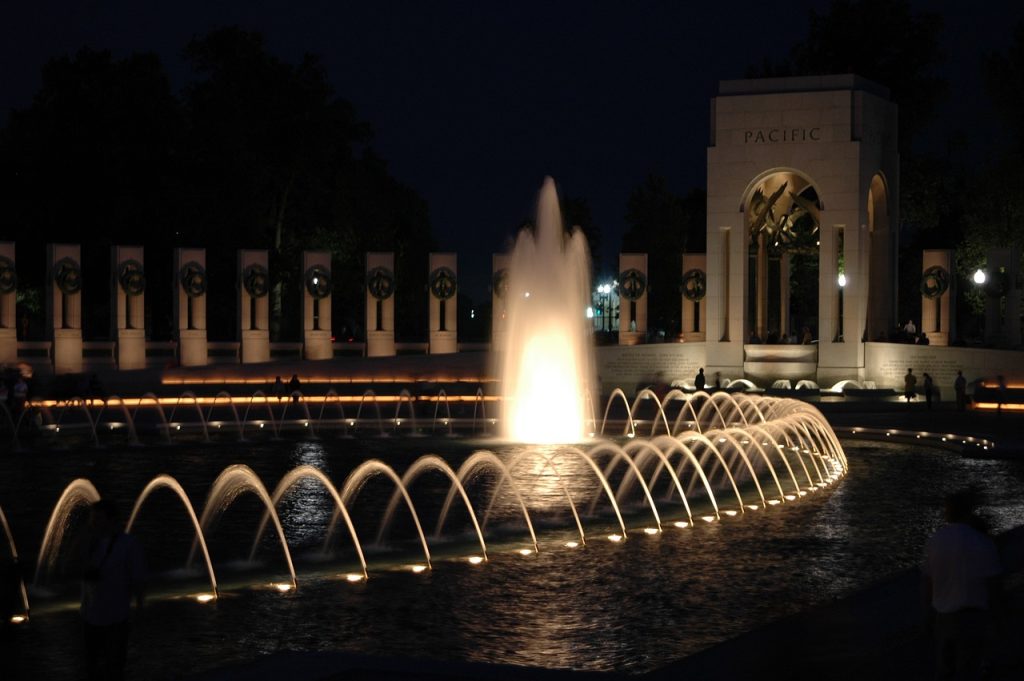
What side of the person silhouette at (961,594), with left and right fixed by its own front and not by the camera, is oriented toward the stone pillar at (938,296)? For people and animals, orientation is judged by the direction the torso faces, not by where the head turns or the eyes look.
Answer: front

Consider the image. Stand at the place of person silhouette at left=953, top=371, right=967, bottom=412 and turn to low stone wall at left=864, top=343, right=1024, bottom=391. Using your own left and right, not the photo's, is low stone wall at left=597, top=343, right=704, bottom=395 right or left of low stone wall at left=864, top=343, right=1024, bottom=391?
left

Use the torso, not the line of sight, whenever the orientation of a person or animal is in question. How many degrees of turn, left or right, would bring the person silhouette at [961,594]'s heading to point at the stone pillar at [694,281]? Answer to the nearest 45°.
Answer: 0° — it already faces it

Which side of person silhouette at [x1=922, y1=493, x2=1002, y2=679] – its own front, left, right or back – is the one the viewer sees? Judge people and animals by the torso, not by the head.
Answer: back

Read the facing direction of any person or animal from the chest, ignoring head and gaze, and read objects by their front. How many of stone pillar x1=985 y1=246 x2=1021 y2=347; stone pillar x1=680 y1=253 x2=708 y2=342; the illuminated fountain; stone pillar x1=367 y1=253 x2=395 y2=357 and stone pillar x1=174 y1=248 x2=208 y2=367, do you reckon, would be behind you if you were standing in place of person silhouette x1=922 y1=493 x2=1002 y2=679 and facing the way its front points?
0

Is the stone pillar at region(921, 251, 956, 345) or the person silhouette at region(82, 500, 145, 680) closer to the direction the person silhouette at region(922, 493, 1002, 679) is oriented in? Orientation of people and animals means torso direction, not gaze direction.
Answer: the stone pillar

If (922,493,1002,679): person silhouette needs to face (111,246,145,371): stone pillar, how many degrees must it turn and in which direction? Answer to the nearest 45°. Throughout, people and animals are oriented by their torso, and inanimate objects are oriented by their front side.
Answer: approximately 45° to its left

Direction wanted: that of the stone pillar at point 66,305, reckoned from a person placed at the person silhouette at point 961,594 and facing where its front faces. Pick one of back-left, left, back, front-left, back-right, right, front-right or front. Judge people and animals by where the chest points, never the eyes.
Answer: front-left

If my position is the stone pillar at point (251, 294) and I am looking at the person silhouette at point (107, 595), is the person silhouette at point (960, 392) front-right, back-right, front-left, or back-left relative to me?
front-left

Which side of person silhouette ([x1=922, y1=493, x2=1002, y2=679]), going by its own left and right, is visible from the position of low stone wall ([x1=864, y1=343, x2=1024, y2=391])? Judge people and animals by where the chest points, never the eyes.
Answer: front

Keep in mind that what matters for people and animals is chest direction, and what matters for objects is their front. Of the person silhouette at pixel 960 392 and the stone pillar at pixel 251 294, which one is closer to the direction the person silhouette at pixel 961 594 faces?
the person silhouette

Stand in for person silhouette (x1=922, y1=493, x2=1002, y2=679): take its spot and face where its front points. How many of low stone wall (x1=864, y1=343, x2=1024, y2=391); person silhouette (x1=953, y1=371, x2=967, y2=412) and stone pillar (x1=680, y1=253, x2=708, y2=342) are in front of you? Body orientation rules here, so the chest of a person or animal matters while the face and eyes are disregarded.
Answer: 3

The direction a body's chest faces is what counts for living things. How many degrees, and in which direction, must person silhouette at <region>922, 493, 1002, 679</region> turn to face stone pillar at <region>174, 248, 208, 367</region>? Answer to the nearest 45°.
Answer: approximately 45° to its left

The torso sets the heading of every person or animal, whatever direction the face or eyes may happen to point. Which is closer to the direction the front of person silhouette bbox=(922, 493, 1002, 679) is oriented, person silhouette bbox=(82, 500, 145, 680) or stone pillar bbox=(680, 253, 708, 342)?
the stone pillar

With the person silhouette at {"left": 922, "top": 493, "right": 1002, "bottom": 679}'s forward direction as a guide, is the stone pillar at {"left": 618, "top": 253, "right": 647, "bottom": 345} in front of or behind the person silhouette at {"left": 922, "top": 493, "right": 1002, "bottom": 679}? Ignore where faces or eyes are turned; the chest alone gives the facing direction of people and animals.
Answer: in front

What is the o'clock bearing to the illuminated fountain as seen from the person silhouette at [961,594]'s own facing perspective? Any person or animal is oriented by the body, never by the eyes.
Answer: The illuminated fountain is roughly at 11 o'clock from the person silhouette.

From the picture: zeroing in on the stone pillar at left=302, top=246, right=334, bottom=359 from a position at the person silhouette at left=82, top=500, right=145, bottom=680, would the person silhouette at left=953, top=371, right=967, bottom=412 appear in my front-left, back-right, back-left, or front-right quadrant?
front-right

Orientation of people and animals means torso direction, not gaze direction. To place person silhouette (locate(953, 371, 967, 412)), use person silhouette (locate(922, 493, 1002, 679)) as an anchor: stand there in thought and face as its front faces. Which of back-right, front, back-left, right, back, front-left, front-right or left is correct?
front

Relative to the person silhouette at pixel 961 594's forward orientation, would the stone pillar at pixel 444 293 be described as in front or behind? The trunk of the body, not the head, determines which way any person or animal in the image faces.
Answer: in front

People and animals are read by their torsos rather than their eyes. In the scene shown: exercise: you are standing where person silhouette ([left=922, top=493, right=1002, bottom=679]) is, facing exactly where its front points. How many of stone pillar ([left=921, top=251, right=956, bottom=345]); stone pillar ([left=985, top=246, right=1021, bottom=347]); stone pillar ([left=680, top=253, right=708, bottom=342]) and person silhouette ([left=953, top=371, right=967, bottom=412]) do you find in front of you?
4
